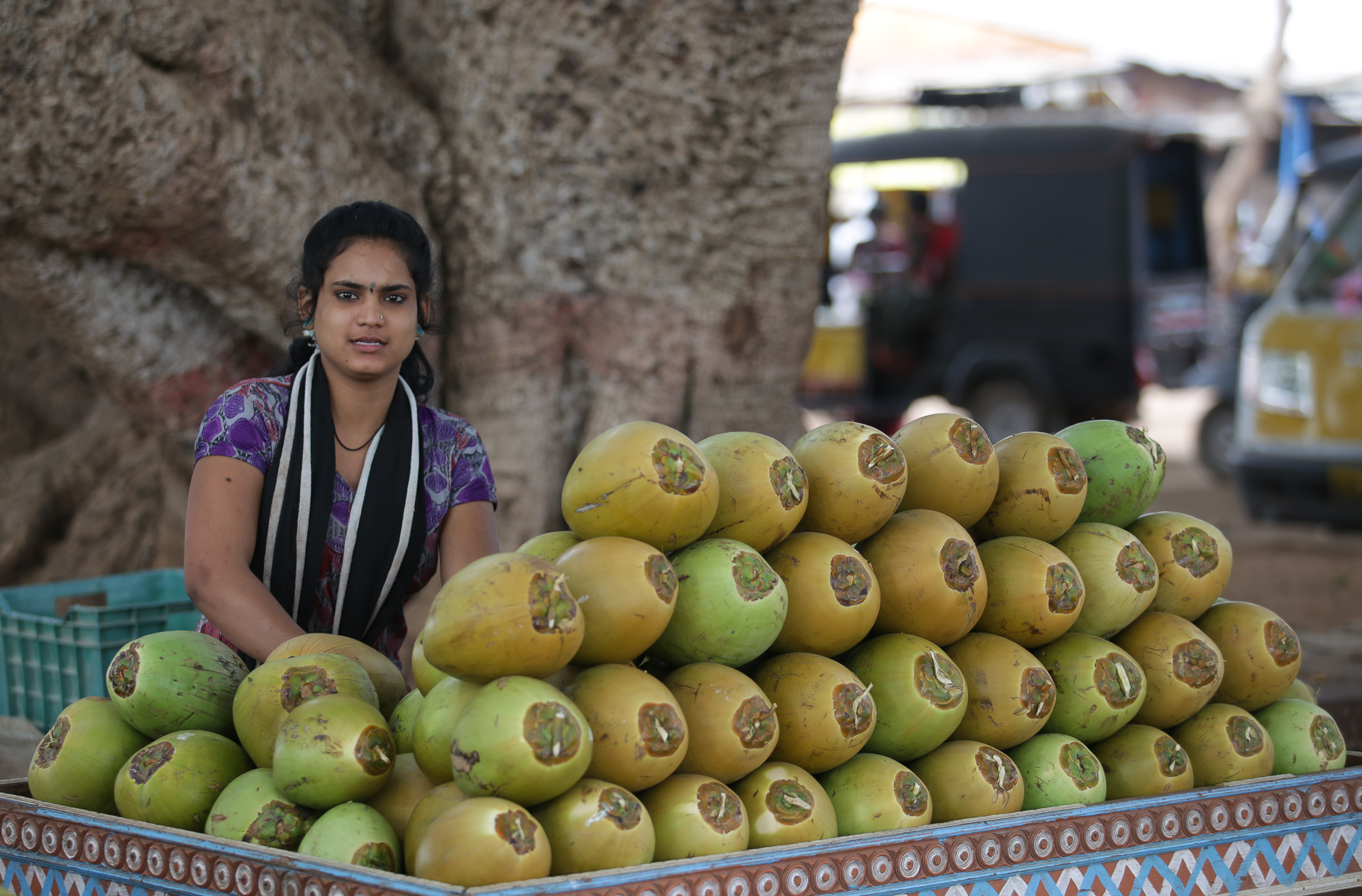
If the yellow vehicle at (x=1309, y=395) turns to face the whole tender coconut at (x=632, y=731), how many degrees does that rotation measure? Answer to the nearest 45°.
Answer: approximately 45° to its left

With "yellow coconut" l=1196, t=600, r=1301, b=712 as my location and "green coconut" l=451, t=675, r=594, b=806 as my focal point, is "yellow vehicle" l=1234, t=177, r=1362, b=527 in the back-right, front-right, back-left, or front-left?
back-right

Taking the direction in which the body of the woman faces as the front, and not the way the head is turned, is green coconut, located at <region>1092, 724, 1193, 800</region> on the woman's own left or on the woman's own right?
on the woman's own left

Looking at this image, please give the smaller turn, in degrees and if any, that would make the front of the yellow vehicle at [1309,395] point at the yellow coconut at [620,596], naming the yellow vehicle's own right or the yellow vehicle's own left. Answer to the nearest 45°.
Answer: approximately 45° to the yellow vehicle's own left

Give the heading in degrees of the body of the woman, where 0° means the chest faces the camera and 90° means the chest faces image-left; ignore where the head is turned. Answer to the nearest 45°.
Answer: approximately 0°

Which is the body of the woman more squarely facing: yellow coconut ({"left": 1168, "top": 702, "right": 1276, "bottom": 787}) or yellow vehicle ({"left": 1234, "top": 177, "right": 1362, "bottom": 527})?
the yellow coconut

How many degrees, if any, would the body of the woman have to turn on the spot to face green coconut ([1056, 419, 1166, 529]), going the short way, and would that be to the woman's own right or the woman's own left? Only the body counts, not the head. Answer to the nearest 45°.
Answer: approximately 45° to the woman's own left
